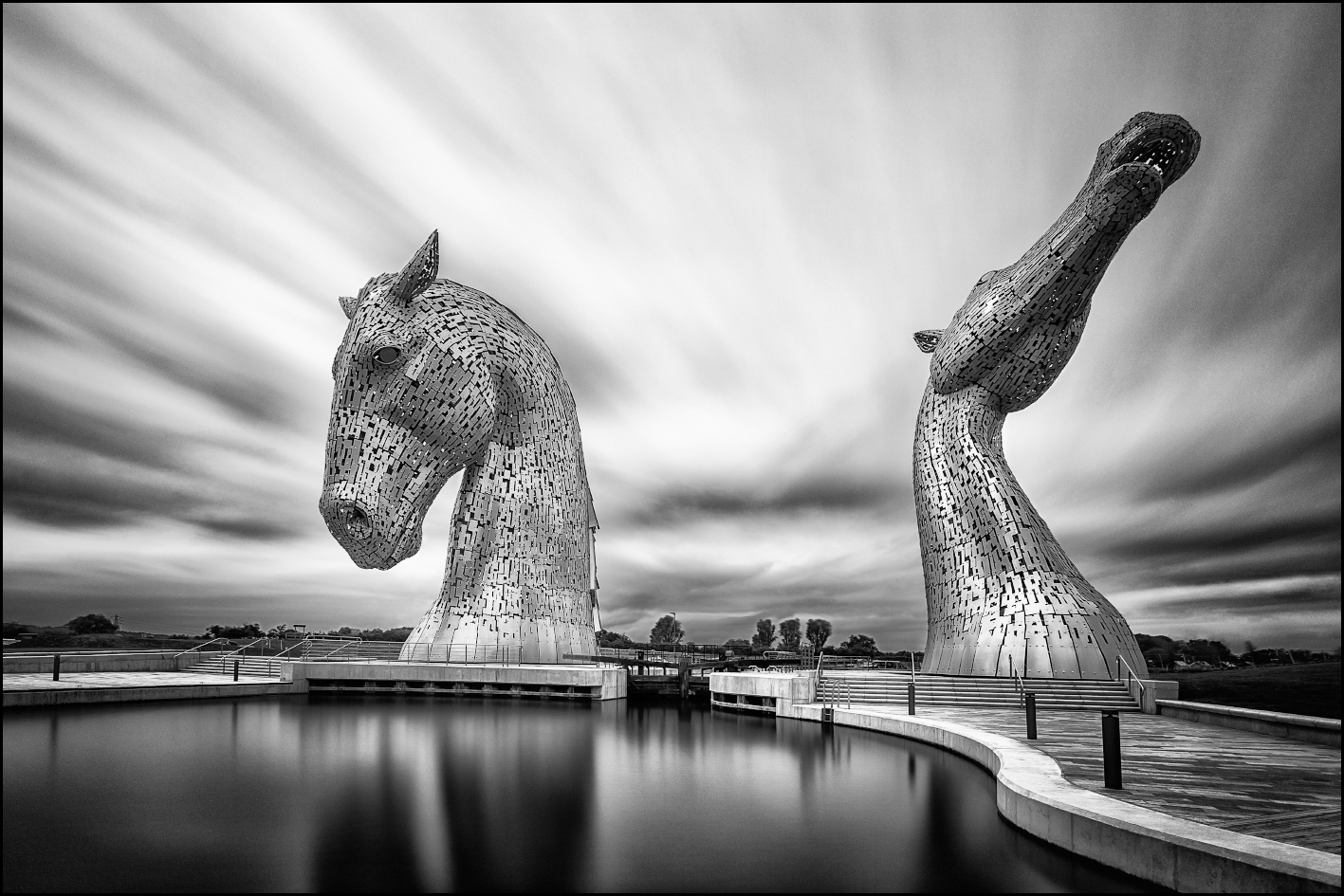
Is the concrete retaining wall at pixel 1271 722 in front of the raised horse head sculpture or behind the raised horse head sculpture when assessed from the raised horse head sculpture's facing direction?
in front

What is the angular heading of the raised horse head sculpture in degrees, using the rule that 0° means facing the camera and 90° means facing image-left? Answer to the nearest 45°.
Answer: approximately 315°

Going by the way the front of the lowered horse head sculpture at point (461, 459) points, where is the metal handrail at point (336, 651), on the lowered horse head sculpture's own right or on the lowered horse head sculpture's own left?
on the lowered horse head sculpture's own right

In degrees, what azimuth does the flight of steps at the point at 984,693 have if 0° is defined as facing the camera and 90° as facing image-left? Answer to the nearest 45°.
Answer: approximately 0°

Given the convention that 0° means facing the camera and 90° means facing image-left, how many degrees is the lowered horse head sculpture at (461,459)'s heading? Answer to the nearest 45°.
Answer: approximately 45°

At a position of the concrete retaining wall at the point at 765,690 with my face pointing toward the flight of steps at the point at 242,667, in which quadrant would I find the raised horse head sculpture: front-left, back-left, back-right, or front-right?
back-right

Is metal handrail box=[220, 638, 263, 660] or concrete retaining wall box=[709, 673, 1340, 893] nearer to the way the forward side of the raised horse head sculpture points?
the concrete retaining wall
